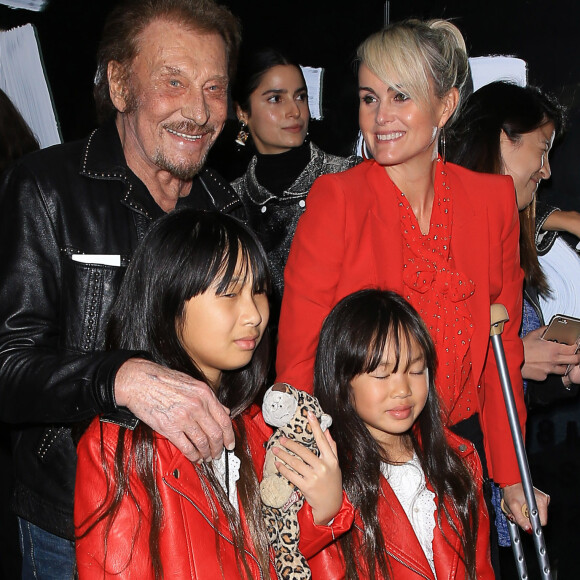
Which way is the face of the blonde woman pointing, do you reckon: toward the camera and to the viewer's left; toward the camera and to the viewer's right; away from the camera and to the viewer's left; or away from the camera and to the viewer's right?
toward the camera and to the viewer's left

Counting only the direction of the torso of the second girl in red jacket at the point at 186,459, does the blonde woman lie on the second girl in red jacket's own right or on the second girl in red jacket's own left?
on the second girl in red jacket's own left

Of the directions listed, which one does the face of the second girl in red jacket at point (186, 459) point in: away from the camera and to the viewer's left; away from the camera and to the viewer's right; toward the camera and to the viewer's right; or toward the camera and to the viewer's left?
toward the camera and to the viewer's right

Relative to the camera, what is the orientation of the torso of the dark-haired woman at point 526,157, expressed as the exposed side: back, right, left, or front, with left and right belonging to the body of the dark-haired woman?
right

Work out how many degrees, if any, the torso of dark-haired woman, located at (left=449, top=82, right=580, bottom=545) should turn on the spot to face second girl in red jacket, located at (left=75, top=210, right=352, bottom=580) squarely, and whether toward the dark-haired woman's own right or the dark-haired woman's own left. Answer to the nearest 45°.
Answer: approximately 135° to the dark-haired woman's own right

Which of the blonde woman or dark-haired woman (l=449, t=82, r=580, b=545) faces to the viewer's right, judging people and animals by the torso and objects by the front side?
the dark-haired woman

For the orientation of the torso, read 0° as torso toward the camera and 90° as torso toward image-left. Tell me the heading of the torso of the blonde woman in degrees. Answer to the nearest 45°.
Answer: approximately 0°
